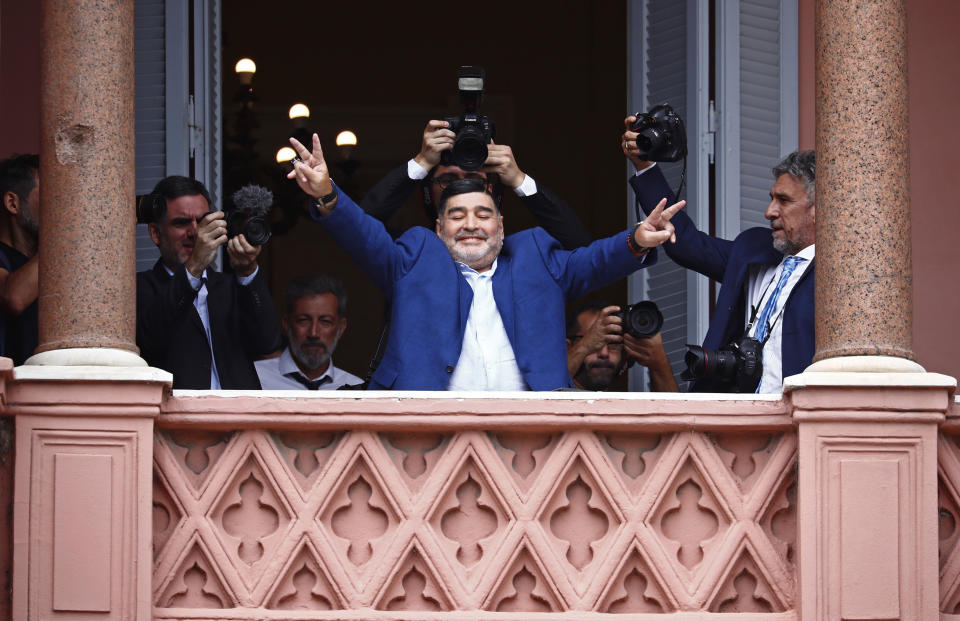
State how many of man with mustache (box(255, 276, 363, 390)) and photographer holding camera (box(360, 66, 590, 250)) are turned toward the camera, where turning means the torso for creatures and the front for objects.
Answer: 2

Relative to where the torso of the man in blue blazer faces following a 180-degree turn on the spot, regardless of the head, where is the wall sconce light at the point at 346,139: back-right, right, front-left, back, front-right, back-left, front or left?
front

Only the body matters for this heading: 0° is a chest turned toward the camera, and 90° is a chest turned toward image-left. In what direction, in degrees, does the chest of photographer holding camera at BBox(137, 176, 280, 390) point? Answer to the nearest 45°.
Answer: approximately 315°

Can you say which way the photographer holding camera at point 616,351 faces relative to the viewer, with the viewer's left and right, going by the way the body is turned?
facing the viewer and to the right of the viewer

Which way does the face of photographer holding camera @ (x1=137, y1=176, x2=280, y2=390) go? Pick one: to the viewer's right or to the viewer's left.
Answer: to the viewer's right

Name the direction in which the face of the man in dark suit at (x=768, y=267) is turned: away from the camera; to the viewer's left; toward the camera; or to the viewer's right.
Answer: to the viewer's left

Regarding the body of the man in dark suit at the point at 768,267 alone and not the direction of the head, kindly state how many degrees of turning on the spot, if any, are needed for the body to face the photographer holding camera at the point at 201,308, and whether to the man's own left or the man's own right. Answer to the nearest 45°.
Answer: approximately 45° to the man's own right

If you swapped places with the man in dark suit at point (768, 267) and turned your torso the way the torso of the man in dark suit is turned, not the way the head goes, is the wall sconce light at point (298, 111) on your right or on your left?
on your right

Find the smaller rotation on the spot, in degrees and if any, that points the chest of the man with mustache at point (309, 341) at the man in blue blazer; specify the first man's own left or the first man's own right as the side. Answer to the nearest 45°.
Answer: approximately 45° to the first man's own left

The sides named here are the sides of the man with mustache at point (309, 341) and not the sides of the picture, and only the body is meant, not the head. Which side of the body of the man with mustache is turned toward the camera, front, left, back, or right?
front

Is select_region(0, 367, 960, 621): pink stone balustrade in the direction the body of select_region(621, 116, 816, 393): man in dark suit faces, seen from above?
yes

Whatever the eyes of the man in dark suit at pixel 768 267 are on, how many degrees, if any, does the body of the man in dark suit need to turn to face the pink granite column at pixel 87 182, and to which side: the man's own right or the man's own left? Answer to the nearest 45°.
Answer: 0° — they already face it

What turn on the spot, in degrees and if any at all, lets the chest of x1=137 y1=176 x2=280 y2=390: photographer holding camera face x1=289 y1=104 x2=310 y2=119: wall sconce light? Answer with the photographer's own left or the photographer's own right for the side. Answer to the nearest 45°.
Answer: approximately 135° to the photographer's own left

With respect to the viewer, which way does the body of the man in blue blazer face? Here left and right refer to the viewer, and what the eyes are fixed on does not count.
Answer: facing the viewer
